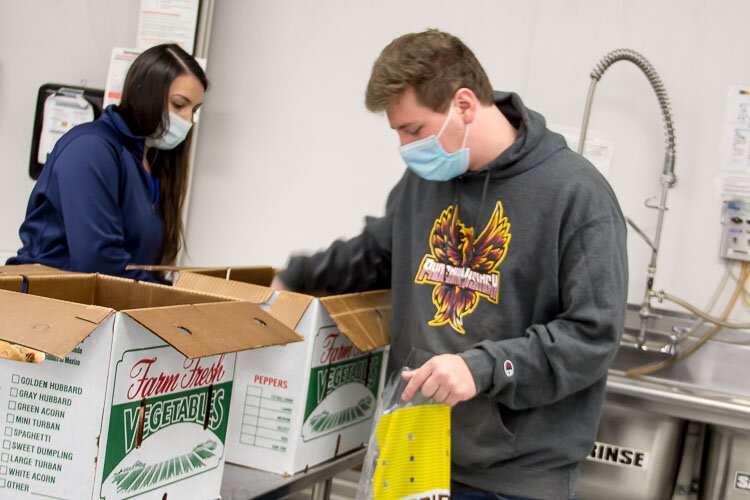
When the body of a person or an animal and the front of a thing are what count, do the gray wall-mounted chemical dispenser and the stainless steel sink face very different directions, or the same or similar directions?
same or similar directions

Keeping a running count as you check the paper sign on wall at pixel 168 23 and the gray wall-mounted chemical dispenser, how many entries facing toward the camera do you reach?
2

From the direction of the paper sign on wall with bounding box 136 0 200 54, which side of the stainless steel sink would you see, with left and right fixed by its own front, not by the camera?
right

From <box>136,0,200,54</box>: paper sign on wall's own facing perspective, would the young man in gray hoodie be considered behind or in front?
in front

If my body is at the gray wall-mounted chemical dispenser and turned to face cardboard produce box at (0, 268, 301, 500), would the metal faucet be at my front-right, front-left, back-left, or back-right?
front-right

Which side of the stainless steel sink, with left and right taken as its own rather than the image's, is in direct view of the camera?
front

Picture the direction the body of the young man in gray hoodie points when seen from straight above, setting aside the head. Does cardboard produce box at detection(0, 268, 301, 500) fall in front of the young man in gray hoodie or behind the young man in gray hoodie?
in front

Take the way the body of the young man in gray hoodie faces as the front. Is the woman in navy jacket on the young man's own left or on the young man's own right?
on the young man's own right

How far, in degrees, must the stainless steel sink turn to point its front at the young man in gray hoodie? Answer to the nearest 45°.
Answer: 0° — it already faces them

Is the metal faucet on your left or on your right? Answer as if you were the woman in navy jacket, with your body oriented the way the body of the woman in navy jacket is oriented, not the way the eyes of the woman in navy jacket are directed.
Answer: on your left

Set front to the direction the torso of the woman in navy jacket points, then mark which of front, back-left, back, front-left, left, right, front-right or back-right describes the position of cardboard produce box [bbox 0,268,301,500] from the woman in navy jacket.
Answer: front-right

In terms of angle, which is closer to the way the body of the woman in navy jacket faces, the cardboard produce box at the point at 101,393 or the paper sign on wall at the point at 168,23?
the cardboard produce box

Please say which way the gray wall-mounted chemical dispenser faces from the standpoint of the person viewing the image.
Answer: facing the viewer

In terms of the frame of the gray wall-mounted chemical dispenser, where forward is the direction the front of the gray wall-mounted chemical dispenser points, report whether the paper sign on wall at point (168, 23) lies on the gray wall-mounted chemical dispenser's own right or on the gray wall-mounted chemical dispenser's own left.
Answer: on the gray wall-mounted chemical dispenser's own right

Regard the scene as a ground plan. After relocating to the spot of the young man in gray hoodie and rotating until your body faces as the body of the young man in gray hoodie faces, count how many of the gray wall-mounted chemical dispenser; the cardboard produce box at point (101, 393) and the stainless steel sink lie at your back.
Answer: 2

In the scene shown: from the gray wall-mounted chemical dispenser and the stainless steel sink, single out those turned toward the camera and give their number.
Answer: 2
